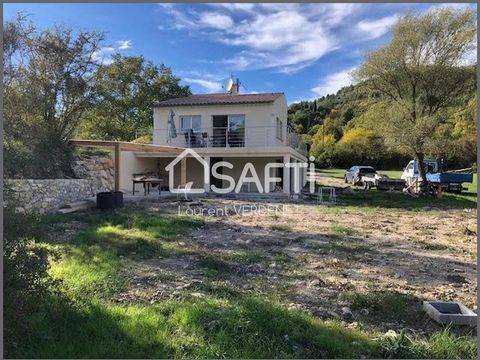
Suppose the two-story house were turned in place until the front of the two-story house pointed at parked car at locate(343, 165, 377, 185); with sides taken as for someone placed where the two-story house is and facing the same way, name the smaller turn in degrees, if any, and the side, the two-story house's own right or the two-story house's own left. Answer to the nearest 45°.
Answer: approximately 135° to the two-story house's own left

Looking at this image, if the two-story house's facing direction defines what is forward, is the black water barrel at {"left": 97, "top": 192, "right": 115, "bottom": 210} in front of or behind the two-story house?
in front

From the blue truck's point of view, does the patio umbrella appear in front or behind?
in front

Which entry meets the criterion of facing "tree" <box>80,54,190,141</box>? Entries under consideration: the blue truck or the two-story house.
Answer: the blue truck

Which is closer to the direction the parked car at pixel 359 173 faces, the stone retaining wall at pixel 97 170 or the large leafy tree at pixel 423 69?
the stone retaining wall

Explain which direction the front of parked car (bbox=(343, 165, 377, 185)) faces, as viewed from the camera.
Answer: facing the viewer and to the left of the viewer

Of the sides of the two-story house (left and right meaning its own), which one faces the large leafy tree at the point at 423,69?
left

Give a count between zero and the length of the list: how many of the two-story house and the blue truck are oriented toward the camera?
1

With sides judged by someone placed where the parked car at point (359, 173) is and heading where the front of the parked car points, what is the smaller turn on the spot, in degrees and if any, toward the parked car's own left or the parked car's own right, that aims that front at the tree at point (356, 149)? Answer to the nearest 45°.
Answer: approximately 135° to the parked car's own right

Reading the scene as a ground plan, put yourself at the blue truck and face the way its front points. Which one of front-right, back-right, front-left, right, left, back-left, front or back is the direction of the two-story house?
front-left

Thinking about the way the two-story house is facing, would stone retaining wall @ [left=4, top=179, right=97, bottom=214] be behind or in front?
in front

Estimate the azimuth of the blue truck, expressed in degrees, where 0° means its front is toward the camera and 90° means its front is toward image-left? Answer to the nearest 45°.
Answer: approximately 90°
